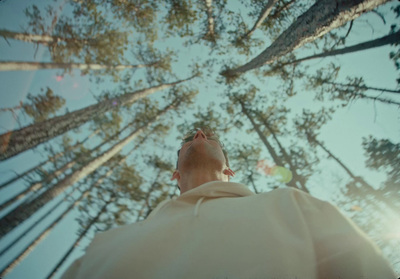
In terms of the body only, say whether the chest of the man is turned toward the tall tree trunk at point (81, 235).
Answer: no

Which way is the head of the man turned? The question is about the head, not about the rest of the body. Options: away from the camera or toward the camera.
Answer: toward the camera

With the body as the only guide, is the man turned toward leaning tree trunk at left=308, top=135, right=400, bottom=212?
no

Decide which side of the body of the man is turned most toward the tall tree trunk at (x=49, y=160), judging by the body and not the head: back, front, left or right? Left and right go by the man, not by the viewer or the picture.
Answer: right

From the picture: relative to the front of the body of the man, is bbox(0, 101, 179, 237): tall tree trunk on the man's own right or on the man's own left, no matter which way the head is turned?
on the man's own right

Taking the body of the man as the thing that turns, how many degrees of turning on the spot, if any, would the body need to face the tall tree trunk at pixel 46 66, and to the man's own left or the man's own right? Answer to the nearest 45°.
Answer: approximately 90° to the man's own right

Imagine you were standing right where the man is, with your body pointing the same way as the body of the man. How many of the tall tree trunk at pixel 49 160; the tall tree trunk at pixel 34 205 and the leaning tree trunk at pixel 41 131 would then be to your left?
0

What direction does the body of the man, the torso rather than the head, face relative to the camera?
toward the camera
